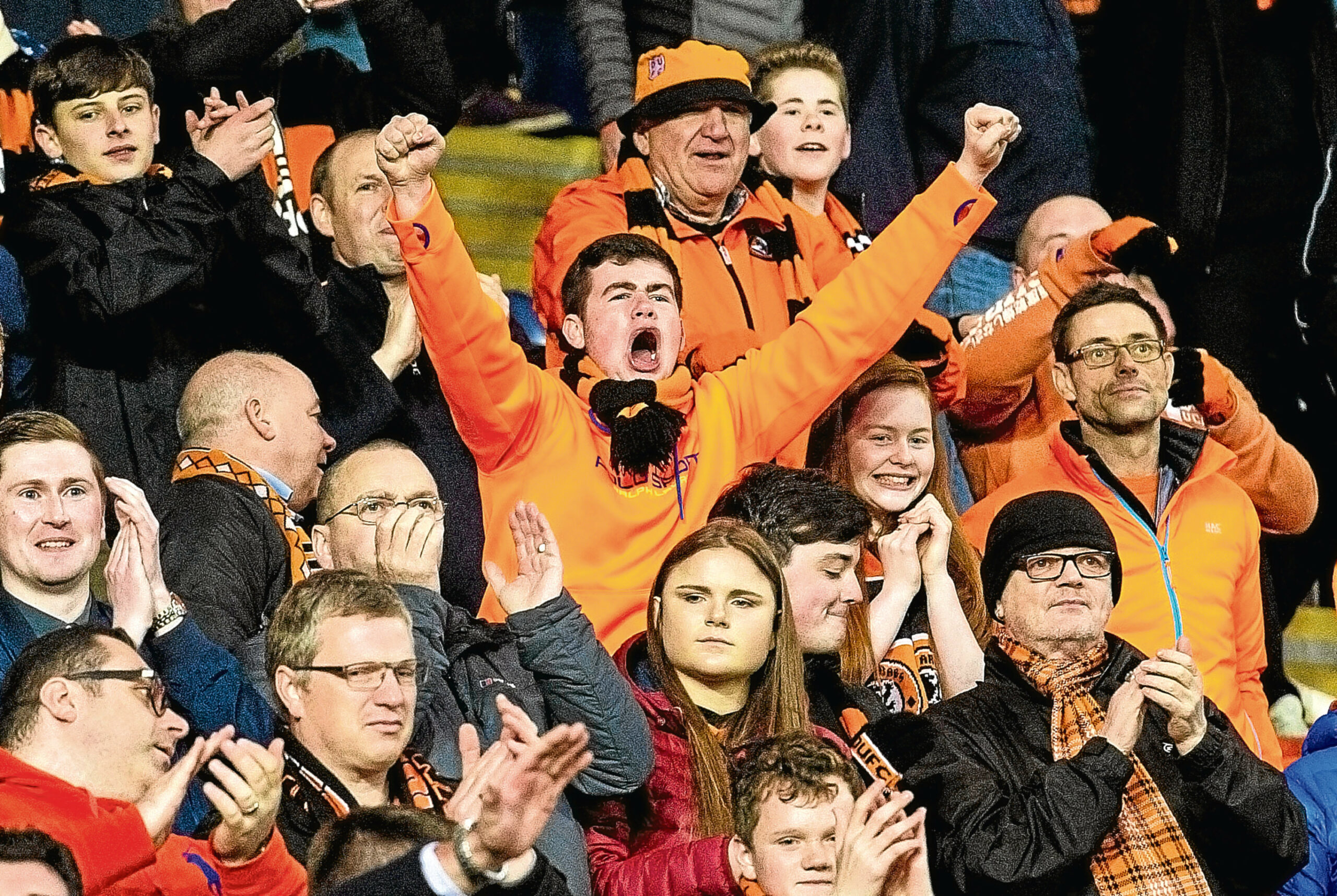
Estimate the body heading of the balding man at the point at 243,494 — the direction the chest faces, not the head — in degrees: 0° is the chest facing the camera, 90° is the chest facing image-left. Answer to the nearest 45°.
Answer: approximately 270°

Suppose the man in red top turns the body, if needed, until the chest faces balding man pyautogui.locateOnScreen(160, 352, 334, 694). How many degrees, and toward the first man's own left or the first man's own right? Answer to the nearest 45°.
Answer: approximately 90° to the first man's own left

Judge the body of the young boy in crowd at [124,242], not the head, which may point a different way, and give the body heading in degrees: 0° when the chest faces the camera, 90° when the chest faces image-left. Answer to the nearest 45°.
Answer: approximately 315°

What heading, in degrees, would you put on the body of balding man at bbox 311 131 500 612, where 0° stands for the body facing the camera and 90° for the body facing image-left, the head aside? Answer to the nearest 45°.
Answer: approximately 315°

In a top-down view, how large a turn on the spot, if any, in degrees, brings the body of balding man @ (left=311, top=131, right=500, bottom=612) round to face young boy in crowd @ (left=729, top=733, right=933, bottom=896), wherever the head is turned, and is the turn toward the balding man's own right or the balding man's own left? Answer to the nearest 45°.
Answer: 0° — they already face them

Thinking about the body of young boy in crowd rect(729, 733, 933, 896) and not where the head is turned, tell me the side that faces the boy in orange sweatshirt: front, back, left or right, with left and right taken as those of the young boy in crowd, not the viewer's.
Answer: back
